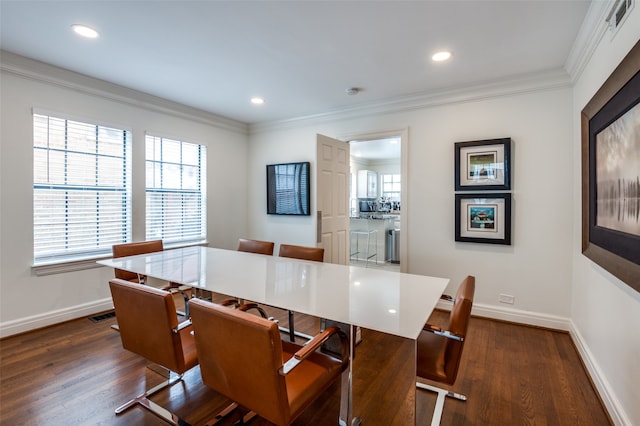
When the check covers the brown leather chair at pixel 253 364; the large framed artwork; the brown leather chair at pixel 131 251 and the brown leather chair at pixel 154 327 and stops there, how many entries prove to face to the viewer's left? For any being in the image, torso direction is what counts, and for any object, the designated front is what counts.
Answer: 1

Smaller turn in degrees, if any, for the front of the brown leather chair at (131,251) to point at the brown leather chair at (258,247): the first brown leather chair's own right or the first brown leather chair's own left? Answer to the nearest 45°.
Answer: approximately 45° to the first brown leather chair's own left

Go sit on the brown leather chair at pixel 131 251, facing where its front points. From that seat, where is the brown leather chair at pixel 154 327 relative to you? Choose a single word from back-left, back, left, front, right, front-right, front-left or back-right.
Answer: front-right

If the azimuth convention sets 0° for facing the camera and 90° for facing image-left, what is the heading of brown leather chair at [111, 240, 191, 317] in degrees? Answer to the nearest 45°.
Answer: approximately 315°

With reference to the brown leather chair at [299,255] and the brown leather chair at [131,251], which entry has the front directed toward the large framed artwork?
the brown leather chair at [131,251]

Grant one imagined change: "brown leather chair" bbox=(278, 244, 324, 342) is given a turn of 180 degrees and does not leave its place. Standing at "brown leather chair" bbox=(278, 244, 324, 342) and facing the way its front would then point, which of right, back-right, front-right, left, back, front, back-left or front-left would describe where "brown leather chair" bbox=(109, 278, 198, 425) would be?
back

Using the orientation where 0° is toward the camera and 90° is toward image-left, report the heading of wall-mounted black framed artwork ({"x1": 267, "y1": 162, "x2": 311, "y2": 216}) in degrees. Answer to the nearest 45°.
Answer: approximately 45°

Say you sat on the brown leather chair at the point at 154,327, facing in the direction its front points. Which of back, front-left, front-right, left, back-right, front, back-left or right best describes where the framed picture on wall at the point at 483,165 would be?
front-right

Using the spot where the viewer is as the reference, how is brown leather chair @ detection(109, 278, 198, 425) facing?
facing away from the viewer and to the right of the viewer

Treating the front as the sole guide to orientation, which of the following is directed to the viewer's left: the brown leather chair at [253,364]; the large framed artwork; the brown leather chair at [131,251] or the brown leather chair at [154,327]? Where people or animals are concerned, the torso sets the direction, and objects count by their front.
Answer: the large framed artwork

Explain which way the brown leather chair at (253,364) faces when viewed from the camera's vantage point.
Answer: facing away from the viewer and to the right of the viewer

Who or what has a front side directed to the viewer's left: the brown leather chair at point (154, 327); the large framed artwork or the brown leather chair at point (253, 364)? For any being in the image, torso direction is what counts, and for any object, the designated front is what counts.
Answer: the large framed artwork

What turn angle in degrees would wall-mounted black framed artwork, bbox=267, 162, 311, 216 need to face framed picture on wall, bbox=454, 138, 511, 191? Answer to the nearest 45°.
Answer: approximately 90° to its left

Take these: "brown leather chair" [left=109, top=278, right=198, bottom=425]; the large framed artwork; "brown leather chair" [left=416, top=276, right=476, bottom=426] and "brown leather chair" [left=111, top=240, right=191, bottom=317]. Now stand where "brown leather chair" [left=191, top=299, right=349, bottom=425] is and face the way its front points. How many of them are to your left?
2

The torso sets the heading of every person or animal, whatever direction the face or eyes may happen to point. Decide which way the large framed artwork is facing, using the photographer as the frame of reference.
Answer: facing to the left of the viewer

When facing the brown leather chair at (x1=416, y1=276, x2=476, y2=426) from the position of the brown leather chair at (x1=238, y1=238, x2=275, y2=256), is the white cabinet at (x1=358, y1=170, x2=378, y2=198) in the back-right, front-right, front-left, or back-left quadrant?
back-left

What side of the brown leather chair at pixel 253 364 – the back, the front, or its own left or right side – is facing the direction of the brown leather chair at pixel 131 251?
left
